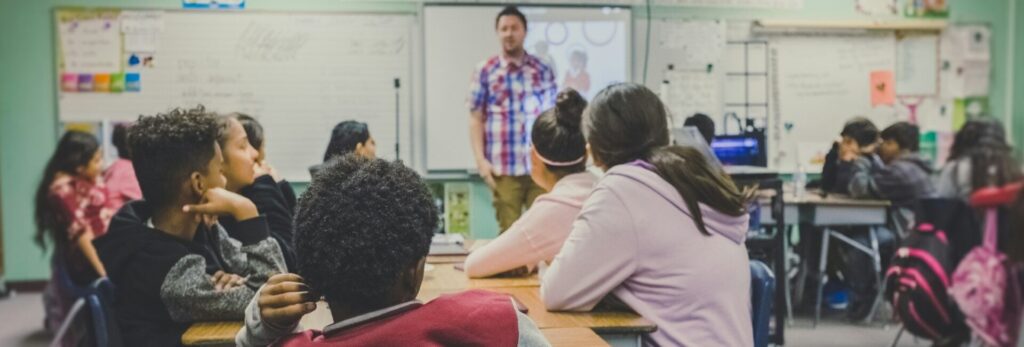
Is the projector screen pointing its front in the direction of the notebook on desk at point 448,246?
yes

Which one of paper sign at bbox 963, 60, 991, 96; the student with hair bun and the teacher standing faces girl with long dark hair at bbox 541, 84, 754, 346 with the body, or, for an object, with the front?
the teacher standing

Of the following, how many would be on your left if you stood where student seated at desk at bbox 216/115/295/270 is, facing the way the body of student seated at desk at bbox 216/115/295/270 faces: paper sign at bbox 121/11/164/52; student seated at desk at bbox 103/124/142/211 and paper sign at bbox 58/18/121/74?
3

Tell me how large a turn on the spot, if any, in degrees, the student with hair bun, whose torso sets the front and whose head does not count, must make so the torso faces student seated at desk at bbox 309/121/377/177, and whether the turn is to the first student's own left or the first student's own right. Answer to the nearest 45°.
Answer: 0° — they already face them

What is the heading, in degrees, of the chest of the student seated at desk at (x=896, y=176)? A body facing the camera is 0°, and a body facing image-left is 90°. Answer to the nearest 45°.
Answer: approximately 90°

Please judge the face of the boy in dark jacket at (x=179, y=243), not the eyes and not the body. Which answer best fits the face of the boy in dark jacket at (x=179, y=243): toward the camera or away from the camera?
away from the camera

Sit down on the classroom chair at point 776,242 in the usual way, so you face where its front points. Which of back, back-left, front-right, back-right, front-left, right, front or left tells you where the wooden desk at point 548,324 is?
left

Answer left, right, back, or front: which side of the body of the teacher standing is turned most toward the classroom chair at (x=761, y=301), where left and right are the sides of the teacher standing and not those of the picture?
front

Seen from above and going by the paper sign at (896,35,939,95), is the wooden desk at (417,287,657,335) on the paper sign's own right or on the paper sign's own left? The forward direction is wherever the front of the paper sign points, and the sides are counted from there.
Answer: on the paper sign's own right

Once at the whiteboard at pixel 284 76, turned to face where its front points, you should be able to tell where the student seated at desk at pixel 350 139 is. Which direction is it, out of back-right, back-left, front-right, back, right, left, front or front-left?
front

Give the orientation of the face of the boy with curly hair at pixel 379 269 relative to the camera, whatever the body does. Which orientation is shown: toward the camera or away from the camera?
away from the camera

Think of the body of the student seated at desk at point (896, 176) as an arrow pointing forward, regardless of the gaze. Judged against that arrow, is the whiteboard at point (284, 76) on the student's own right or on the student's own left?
on the student's own right

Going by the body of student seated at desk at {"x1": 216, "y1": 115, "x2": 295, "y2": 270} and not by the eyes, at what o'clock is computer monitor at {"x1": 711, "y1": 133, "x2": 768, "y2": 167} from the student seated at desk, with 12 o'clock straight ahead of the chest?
The computer monitor is roughly at 11 o'clock from the student seated at desk.

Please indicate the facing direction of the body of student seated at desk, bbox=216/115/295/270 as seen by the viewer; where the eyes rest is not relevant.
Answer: to the viewer's right

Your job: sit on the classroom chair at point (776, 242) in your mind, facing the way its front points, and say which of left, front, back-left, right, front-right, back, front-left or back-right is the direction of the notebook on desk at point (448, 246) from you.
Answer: front-left
